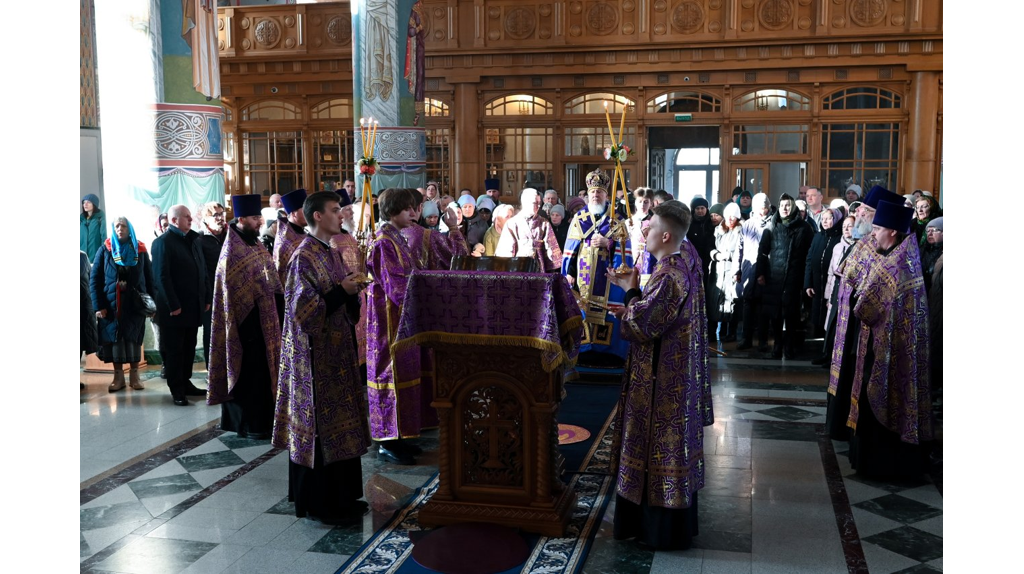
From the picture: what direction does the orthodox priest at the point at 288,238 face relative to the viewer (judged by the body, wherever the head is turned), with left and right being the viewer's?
facing to the right of the viewer

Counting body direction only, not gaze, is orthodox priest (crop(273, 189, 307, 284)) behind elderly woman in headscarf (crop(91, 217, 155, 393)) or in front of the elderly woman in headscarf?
in front

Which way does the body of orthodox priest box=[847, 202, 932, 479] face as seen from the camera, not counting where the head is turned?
to the viewer's left

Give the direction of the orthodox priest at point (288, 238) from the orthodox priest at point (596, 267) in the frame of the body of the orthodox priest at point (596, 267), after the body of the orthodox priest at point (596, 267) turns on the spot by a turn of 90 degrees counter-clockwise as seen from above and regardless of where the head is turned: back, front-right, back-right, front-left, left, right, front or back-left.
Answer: back-right

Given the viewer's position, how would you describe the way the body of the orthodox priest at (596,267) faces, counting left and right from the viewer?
facing the viewer

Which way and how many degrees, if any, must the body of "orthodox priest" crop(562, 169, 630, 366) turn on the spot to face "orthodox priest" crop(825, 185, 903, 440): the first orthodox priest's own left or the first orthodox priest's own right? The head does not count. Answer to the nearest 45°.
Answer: approximately 45° to the first orthodox priest's own left

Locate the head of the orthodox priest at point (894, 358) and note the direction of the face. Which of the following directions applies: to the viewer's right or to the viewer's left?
to the viewer's left

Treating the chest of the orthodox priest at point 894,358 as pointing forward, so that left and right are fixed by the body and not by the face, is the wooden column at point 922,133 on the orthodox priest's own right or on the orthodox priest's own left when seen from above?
on the orthodox priest's own right

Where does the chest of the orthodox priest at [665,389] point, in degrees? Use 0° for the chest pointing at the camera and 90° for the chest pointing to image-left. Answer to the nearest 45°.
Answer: approximately 90°

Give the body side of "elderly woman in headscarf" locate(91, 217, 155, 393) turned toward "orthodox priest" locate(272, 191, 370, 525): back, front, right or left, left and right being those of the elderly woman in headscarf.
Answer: front

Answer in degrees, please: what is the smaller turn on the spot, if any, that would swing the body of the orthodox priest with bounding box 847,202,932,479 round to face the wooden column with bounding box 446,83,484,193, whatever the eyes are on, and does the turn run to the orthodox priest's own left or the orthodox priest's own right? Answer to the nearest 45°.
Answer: approximately 45° to the orthodox priest's own right

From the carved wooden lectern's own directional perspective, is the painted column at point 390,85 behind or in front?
behind

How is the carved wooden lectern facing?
toward the camera

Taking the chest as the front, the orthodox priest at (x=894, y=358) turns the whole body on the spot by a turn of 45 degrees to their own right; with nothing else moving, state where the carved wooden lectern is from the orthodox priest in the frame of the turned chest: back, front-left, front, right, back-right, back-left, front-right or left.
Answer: left

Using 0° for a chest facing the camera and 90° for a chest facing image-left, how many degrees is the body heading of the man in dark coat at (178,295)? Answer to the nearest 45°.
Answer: approximately 315°

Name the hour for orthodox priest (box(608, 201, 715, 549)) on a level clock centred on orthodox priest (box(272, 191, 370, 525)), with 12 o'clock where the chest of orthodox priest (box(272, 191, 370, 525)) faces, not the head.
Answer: orthodox priest (box(608, 201, 715, 549)) is roughly at 1 o'clock from orthodox priest (box(272, 191, 370, 525)).

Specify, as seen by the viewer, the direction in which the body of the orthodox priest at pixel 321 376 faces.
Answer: to the viewer's right

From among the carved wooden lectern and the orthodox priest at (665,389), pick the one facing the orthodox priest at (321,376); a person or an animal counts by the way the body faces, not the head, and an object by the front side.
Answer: the orthodox priest at (665,389)
